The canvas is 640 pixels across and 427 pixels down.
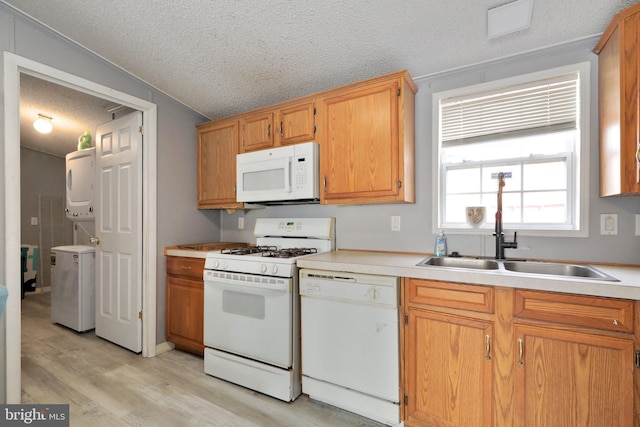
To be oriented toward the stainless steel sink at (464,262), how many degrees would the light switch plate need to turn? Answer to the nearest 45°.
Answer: approximately 45° to its right

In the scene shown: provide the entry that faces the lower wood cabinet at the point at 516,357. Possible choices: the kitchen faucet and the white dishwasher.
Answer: the kitchen faucet

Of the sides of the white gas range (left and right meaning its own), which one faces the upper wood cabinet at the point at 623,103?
left

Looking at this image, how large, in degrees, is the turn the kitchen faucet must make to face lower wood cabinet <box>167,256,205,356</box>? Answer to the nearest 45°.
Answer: approximately 90° to its right

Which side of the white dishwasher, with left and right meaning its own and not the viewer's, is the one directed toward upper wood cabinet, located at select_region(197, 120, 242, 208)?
right

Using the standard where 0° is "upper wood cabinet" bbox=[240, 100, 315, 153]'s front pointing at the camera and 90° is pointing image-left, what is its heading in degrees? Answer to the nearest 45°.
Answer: approximately 45°

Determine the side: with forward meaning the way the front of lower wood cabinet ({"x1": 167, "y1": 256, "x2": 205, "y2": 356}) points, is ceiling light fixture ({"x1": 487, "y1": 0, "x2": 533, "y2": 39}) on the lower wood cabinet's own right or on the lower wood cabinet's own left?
on the lower wood cabinet's own left

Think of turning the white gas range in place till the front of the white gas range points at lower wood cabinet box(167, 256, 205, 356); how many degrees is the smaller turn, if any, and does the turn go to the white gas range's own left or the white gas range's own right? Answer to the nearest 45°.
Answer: approximately 90° to the white gas range's own right

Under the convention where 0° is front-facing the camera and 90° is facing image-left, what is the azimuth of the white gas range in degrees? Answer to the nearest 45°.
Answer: approximately 45°

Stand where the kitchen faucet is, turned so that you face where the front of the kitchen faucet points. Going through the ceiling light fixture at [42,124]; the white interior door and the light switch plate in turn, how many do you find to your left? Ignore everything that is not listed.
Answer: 1

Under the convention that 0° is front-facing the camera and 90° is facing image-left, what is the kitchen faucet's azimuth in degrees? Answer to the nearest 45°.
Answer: approximately 0°

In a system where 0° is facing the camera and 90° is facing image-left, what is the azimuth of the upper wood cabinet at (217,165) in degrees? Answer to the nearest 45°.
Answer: approximately 45°

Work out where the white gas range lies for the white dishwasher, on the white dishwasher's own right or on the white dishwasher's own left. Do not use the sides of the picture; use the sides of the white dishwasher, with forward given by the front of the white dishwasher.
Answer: on the white dishwasher's own right
